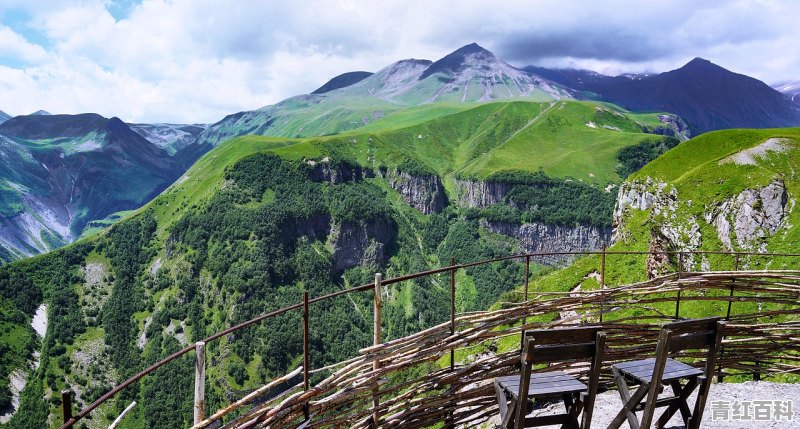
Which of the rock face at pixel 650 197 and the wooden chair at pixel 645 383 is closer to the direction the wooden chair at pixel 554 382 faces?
the rock face

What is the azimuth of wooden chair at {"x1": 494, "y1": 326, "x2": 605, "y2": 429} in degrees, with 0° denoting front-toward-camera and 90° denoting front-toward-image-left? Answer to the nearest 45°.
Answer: approximately 135°

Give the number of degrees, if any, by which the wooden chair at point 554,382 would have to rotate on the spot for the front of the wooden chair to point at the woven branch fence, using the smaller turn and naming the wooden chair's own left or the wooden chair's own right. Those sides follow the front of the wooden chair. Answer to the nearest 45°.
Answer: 0° — it already faces it

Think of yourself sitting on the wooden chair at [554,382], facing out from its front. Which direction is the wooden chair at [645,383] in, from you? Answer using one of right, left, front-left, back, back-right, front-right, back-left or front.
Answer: right

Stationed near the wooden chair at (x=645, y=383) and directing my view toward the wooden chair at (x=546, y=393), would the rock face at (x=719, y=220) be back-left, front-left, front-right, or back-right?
back-right

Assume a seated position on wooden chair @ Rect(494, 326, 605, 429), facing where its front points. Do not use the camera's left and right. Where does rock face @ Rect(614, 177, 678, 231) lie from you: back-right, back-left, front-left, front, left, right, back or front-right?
front-right

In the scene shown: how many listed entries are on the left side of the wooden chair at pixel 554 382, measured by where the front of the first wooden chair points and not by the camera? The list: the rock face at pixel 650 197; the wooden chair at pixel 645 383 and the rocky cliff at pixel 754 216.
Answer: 0

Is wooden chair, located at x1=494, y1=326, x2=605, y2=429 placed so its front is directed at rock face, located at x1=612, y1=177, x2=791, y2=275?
no
